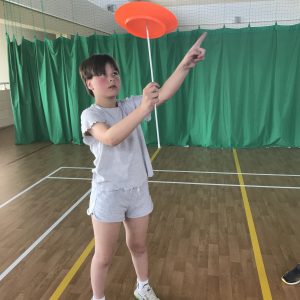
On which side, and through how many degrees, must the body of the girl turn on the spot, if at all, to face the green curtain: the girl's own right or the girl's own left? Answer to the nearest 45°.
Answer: approximately 135° to the girl's own left

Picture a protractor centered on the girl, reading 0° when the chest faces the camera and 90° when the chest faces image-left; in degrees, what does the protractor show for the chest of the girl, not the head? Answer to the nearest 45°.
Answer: approximately 315°
